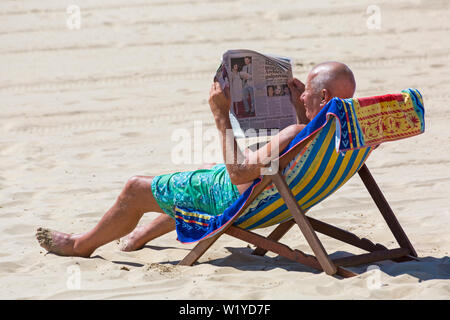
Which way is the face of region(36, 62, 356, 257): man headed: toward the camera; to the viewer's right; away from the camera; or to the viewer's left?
to the viewer's left

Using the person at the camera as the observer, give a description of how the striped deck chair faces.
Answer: facing away from the viewer and to the left of the viewer
